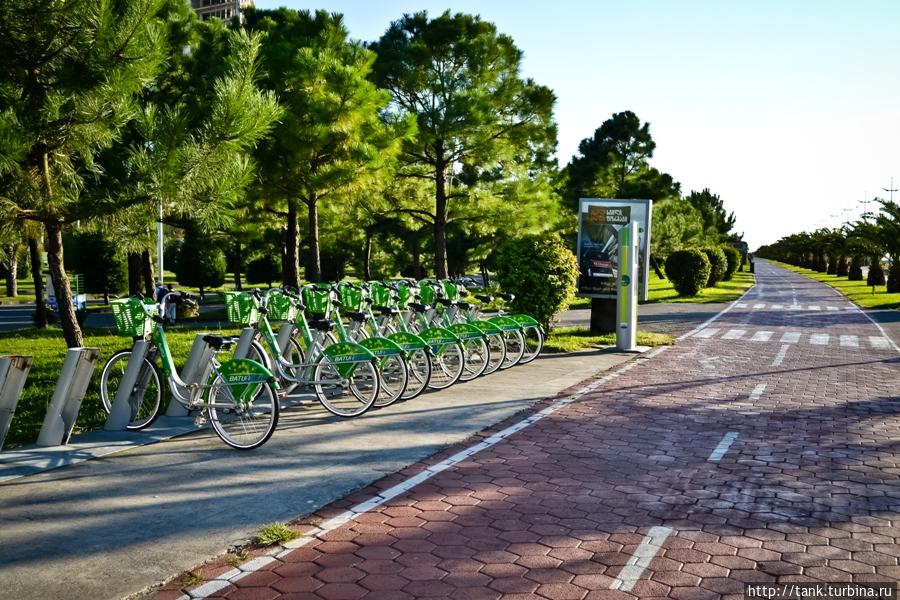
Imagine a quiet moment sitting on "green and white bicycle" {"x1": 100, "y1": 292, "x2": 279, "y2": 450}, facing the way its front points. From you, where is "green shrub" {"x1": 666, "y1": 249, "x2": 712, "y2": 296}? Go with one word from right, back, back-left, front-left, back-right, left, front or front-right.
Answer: right

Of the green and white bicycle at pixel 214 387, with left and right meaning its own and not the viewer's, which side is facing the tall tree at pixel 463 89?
right

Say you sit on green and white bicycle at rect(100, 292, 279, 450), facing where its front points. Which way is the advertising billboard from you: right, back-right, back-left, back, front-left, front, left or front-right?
right

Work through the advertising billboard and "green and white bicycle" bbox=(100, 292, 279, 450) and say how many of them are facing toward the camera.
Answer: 1

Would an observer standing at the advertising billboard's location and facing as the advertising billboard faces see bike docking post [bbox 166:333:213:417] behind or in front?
in front

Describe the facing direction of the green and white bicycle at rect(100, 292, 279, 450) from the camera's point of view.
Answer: facing away from the viewer and to the left of the viewer

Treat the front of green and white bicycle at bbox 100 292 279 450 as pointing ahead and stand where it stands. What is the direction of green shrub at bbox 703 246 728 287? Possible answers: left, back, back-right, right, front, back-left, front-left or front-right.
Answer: right

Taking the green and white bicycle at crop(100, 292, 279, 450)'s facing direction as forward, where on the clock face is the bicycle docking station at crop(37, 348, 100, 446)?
The bicycle docking station is roughly at 11 o'clock from the green and white bicycle.

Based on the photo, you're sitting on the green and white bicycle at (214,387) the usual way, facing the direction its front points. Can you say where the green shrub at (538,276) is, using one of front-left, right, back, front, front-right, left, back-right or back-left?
right

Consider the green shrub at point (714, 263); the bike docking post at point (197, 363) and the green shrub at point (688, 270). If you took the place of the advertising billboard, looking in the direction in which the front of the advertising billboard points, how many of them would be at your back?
2

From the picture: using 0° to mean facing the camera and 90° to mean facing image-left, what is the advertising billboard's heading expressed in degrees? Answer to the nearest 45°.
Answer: approximately 0°

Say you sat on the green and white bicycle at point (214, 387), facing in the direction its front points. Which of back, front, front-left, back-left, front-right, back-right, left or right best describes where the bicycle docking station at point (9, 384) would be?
front-left

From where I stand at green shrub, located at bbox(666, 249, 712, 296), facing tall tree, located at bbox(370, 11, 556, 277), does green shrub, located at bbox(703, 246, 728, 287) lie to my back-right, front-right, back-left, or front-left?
back-right

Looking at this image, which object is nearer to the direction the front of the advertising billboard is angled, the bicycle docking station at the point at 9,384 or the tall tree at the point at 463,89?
the bicycle docking station

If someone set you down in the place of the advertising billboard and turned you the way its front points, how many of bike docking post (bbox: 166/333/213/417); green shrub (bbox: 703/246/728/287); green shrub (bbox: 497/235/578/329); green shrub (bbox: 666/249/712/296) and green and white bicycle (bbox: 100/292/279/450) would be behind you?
2

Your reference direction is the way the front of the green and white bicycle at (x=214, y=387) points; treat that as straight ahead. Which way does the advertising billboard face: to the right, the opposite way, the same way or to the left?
to the left
